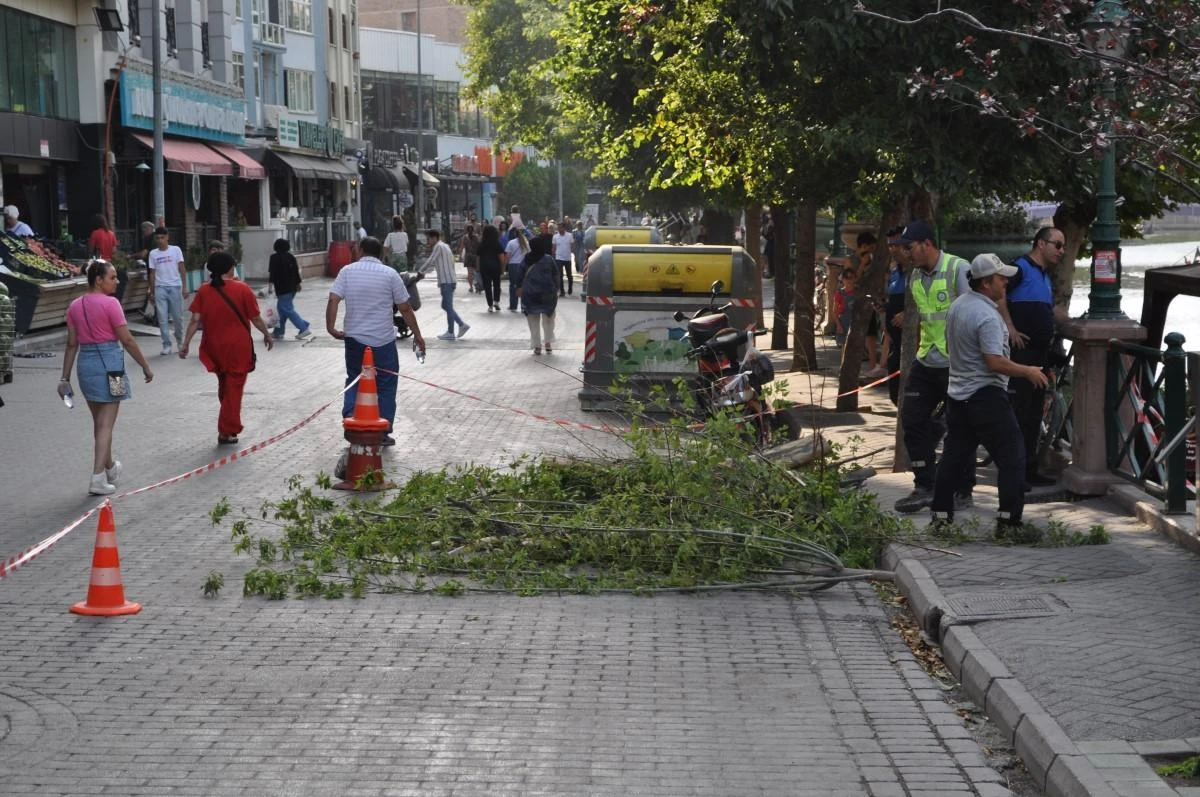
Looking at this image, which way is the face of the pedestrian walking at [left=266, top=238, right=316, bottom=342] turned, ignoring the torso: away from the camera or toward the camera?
away from the camera

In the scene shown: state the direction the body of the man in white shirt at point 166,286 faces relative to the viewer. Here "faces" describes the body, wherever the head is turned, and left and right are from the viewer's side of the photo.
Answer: facing the viewer

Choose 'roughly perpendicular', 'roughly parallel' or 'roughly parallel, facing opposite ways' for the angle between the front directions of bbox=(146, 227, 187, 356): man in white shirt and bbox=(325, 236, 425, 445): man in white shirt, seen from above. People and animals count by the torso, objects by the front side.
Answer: roughly parallel, facing opposite ways

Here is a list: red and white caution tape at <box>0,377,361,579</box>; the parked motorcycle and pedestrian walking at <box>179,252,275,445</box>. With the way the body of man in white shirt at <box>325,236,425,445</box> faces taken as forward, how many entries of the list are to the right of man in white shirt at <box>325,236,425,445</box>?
1

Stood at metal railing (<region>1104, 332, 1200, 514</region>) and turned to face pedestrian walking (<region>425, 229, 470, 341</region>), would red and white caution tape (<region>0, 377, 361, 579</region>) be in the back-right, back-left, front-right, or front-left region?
front-left

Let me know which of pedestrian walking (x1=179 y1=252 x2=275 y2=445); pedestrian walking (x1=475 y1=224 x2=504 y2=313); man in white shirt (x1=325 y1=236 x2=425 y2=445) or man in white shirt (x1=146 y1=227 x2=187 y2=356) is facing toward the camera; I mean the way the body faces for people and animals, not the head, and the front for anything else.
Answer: man in white shirt (x1=146 y1=227 x2=187 y2=356)

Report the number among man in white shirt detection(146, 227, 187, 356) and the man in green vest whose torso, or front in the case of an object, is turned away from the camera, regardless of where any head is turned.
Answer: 0

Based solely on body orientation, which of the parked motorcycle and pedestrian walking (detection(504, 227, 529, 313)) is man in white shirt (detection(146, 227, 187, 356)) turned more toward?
the parked motorcycle

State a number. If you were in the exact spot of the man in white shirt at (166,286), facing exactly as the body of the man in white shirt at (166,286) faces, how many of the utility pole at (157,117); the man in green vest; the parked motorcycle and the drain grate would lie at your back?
1

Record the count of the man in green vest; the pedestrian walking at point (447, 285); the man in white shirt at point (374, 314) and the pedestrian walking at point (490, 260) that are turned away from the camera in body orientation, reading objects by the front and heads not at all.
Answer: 2

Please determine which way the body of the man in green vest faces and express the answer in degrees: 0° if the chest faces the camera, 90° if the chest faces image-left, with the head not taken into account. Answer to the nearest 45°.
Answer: approximately 45°

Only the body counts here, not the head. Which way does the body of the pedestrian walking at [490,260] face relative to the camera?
away from the camera

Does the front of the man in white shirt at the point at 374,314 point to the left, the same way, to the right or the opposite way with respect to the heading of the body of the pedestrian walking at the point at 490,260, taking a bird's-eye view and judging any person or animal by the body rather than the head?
the same way

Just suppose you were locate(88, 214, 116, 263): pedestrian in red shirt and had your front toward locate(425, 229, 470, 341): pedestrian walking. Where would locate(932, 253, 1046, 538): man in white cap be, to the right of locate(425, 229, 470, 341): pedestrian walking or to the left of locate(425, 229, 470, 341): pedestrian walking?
right
